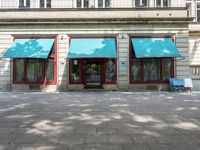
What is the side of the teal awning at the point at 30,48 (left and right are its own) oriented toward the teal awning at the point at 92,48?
left

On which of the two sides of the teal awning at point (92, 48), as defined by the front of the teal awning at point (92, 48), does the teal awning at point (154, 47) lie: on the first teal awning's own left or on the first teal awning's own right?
on the first teal awning's own left

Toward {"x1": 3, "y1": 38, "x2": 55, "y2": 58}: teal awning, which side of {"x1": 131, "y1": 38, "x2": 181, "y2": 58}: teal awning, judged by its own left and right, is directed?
right

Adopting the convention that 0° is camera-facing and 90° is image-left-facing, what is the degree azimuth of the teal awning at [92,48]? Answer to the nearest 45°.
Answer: approximately 0°

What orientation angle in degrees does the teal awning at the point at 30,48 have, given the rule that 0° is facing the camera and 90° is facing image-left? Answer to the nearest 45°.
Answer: approximately 0°

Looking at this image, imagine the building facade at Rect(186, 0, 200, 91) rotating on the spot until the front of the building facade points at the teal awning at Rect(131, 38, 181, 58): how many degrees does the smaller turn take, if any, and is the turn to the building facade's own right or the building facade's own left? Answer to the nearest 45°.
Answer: approximately 45° to the building facade's own right

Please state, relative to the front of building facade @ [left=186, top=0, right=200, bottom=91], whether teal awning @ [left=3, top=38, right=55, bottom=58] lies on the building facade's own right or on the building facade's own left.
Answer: on the building facade's own right
